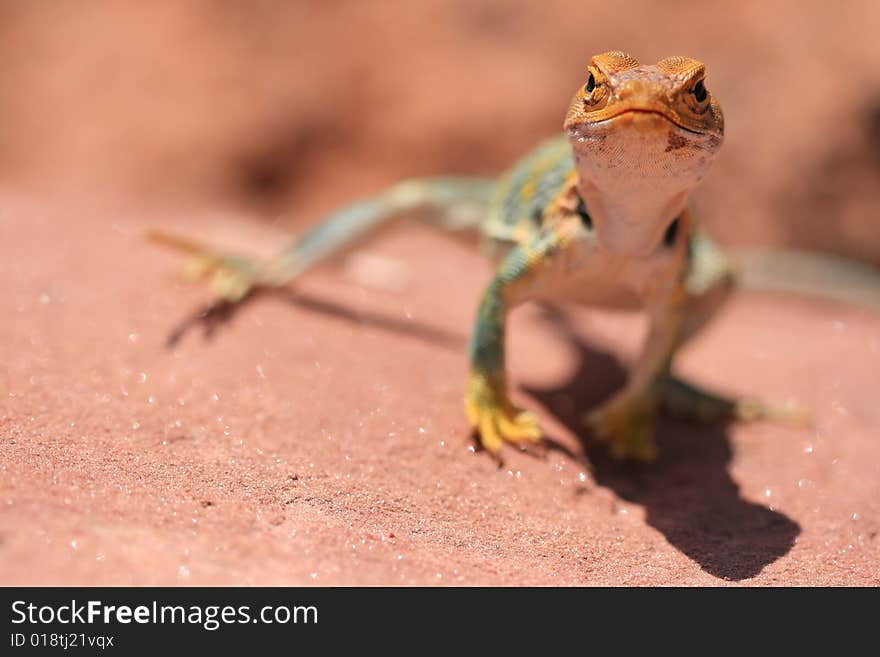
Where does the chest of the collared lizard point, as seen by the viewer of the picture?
toward the camera
